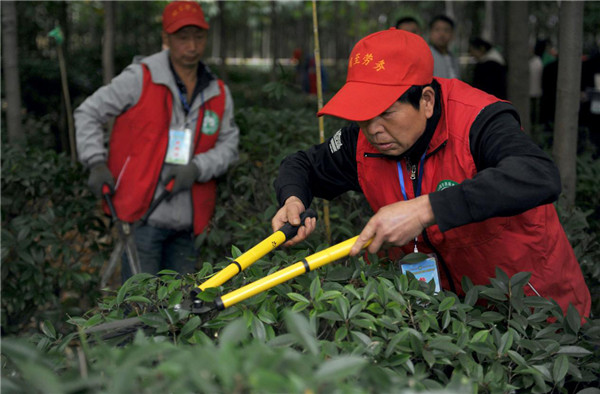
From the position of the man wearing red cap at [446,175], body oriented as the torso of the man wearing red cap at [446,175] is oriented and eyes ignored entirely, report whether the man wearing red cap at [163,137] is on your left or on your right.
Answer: on your right

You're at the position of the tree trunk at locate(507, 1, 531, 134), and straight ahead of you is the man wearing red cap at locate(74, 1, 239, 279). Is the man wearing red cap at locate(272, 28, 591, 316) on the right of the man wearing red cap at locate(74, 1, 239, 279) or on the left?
left

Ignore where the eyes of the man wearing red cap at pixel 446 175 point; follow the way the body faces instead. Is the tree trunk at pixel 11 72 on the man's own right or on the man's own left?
on the man's own right

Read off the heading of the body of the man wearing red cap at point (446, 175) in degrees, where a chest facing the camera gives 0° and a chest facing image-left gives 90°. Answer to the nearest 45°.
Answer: approximately 45°

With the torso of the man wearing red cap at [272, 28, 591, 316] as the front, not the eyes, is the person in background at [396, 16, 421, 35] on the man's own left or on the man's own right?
on the man's own right

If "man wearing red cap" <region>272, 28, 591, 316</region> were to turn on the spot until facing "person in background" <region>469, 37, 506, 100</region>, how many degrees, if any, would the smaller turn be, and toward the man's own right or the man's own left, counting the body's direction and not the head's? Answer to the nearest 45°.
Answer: approximately 135° to the man's own right
